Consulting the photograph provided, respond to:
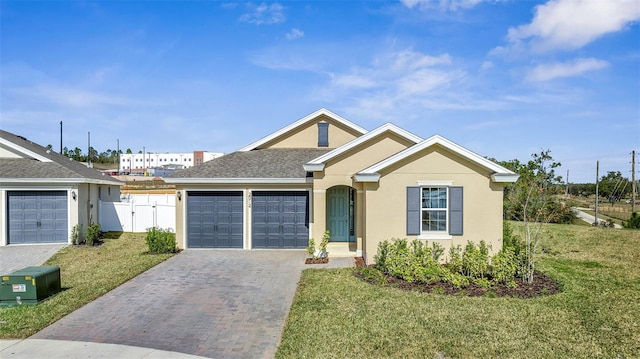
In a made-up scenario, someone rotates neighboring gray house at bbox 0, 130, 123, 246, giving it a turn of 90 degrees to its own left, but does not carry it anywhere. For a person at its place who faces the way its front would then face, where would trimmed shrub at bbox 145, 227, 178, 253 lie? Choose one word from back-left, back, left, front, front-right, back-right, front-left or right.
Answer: front-right

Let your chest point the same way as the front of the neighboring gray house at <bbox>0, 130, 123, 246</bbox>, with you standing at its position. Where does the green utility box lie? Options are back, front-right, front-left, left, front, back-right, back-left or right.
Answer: front

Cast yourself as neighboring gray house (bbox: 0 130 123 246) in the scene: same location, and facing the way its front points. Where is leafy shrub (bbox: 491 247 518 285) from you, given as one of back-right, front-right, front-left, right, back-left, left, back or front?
front-left

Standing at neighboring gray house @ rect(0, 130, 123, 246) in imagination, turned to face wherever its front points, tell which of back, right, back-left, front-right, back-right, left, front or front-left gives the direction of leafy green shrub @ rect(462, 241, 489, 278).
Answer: front-left

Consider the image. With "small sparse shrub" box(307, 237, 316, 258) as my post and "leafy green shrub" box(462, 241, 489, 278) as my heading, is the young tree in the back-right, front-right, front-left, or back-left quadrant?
front-left

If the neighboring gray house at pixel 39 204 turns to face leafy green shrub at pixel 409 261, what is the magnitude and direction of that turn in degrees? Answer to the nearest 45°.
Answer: approximately 45° to its left

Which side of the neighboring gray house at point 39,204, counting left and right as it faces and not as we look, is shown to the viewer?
front

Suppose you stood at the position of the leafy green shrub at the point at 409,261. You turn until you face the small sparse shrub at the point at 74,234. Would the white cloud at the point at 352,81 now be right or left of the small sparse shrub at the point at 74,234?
right

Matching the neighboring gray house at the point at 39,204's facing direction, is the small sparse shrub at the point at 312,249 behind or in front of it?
in front

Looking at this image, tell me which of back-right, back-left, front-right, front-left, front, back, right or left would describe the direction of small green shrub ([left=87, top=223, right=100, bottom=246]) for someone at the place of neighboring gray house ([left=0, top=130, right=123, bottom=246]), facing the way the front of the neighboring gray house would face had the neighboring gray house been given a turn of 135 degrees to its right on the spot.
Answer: back
